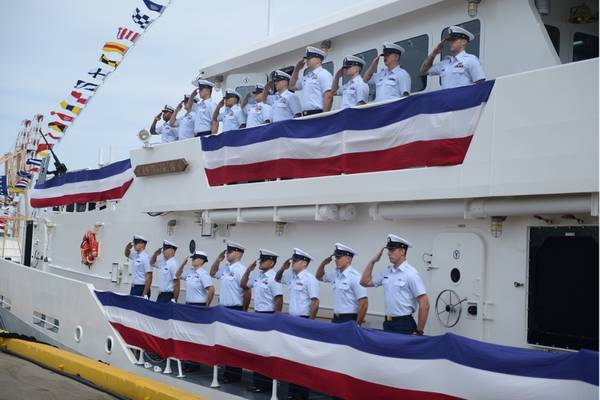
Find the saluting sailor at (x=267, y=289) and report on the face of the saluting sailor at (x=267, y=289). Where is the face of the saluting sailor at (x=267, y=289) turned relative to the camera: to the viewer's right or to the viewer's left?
to the viewer's left

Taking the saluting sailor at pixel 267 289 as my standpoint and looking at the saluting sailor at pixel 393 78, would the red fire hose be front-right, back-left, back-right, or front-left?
back-left

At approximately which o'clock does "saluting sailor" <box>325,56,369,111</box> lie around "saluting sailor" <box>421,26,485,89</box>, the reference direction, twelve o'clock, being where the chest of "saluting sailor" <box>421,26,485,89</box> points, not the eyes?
"saluting sailor" <box>325,56,369,111</box> is roughly at 3 o'clock from "saluting sailor" <box>421,26,485,89</box>.

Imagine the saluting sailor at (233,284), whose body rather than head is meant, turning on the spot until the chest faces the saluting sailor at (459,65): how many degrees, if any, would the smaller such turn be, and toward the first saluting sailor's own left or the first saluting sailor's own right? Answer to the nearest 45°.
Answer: approximately 90° to the first saluting sailor's own left

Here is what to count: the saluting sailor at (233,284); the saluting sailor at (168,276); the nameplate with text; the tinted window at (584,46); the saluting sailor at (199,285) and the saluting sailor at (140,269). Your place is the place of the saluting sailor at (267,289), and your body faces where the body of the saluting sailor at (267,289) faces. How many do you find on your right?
5

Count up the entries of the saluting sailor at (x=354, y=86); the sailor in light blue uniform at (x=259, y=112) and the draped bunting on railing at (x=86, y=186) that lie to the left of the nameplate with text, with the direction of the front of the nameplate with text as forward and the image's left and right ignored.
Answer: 2

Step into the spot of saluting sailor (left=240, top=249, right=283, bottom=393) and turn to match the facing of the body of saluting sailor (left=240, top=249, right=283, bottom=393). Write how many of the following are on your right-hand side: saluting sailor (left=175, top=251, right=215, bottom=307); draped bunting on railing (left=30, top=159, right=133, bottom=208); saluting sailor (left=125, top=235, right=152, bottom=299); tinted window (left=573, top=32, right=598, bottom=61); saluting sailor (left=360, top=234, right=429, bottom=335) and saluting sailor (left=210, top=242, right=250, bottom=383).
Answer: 4

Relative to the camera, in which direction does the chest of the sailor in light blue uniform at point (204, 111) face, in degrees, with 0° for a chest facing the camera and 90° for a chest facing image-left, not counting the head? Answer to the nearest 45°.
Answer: approximately 45°

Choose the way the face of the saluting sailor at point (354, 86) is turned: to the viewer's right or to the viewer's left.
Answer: to the viewer's left
